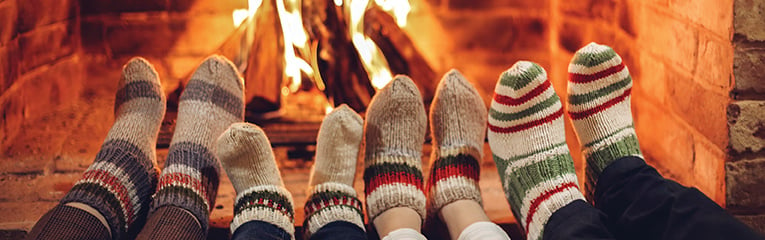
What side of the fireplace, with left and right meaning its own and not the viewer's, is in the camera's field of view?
front
